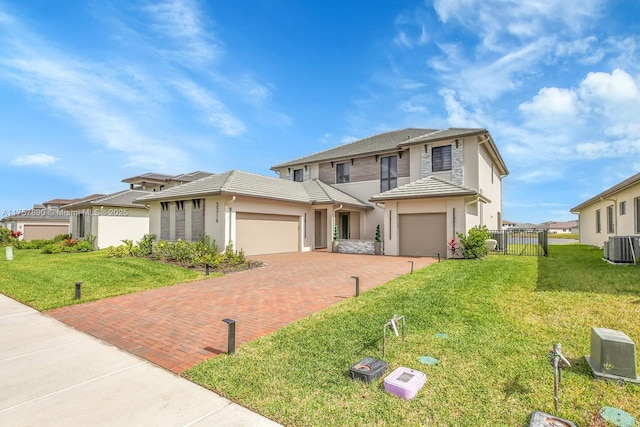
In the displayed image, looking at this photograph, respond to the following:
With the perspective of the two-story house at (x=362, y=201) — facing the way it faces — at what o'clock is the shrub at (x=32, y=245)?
The shrub is roughly at 2 o'clock from the two-story house.

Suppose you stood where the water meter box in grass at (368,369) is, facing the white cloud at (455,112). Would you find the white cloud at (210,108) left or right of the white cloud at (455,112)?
left

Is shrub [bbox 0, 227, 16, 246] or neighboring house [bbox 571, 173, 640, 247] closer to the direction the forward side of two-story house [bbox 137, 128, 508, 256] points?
the shrub

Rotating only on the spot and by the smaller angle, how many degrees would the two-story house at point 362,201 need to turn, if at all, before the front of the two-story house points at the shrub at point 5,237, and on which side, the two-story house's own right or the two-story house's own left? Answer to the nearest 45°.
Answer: approximately 45° to the two-story house's own right

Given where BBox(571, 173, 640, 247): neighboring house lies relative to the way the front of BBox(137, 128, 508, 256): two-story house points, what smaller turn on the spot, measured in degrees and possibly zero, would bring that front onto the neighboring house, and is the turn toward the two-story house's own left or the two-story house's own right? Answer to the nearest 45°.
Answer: approximately 135° to the two-story house's own left

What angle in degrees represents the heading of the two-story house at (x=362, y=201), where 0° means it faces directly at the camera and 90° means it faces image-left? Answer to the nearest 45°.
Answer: approximately 45°

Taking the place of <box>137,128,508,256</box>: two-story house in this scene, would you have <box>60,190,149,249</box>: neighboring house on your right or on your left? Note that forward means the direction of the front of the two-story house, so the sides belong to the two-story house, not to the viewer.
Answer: on your right

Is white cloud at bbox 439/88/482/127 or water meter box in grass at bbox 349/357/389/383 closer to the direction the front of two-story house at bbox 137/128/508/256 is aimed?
the water meter box in grass

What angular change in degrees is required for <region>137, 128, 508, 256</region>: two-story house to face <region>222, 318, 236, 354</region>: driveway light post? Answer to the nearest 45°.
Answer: approximately 45° to its left

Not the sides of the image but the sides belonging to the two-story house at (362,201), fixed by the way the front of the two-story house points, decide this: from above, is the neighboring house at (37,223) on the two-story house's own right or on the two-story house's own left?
on the two-story house's own right
